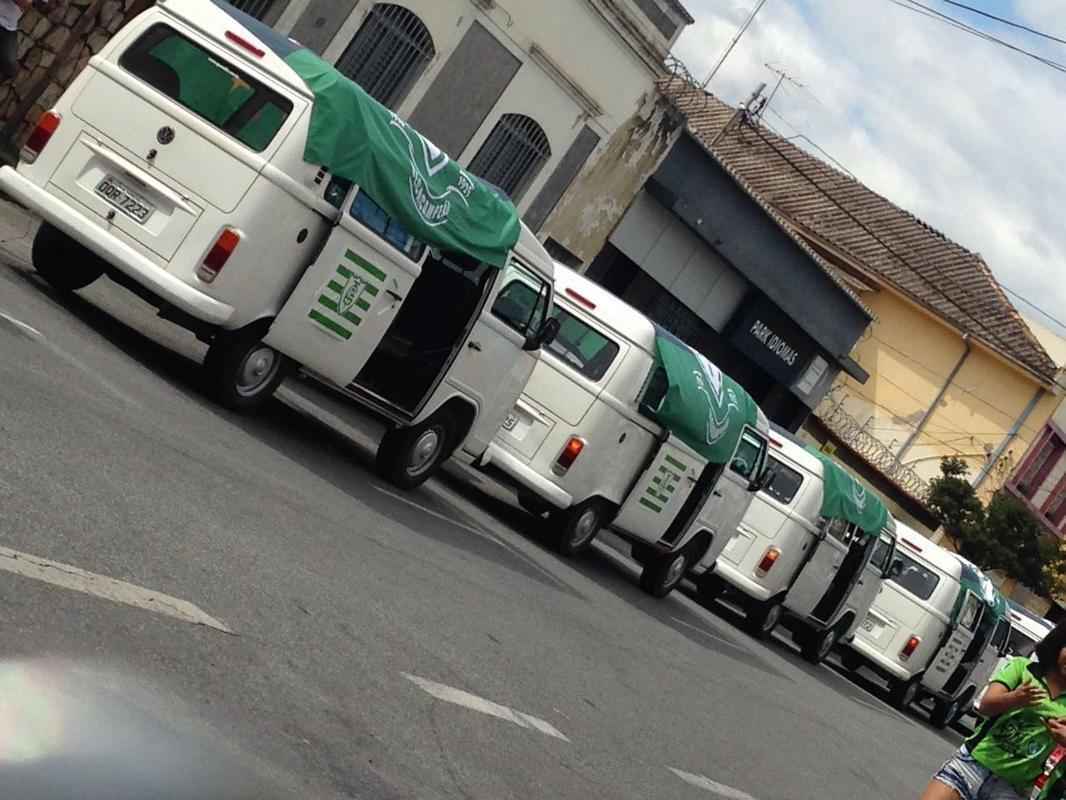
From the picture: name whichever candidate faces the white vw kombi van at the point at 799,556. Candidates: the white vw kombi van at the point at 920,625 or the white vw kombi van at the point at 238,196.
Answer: the white vw kombi van at the point at 238,196

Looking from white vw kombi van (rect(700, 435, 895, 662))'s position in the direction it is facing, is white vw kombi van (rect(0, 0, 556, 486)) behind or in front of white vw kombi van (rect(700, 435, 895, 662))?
behind

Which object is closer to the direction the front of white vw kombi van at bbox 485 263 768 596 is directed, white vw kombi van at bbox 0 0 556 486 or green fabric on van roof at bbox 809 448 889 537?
the green fabric on van roof

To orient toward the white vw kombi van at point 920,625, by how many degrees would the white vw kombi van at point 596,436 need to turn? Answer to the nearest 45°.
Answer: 0° — it already faces it

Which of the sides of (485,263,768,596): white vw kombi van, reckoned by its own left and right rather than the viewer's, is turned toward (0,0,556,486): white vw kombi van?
back

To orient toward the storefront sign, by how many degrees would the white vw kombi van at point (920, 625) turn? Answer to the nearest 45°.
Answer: approximately 90° to its left

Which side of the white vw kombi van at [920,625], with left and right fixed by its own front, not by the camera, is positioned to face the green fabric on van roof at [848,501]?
back

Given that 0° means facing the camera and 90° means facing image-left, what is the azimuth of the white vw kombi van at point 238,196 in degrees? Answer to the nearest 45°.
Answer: approximately 225°

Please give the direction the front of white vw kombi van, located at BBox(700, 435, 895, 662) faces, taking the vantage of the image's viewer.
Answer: facing away from the viewer and to the right of the viewer

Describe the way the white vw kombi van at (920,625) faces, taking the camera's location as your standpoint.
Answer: facing away from the viewer and to the right of the viewer

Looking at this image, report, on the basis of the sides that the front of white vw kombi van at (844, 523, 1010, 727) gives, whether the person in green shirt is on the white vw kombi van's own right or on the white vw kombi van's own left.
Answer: on the white vw kombi van's own right

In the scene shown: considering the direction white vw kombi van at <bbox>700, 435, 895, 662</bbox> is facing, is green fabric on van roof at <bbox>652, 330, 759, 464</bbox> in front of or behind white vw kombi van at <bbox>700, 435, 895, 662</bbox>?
behind
